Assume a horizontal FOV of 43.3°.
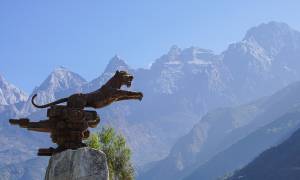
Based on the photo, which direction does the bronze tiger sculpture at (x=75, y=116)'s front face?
to the viewer's right

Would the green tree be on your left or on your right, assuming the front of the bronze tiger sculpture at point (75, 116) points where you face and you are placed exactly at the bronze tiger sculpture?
on your left
